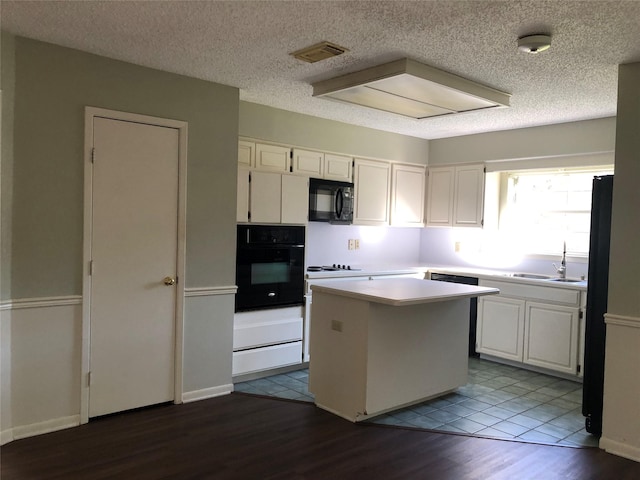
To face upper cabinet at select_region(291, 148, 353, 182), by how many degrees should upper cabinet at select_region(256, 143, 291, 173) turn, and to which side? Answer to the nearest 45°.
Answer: approximately 90° to its left

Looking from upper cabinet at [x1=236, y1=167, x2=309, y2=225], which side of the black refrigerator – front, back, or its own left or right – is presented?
front

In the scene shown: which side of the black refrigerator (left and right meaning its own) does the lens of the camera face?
left

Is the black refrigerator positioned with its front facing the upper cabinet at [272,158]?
yes

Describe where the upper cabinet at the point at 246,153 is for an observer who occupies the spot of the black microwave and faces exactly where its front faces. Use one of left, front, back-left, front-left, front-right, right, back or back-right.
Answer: right

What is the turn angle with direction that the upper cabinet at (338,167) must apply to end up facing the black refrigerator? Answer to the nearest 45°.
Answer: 0° — it already faces it

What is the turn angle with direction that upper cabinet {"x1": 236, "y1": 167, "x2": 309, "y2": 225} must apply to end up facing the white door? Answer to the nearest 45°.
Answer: approximately 90° to its right

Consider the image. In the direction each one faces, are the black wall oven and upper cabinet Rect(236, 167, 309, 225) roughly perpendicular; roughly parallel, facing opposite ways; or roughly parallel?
roughly parallel

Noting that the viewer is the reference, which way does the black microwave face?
facing the viewer and to the right of the viewer

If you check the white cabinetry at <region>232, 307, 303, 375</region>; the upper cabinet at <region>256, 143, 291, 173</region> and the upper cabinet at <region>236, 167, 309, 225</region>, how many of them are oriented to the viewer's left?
0

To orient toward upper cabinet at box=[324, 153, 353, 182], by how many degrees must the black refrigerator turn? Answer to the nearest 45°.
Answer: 0° — it already faces it

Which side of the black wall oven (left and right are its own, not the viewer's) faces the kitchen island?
front

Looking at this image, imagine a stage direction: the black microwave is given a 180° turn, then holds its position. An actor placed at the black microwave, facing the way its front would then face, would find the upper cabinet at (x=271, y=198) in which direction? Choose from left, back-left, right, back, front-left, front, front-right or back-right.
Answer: left

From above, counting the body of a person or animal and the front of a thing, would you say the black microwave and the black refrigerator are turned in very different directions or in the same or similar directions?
very different directions
